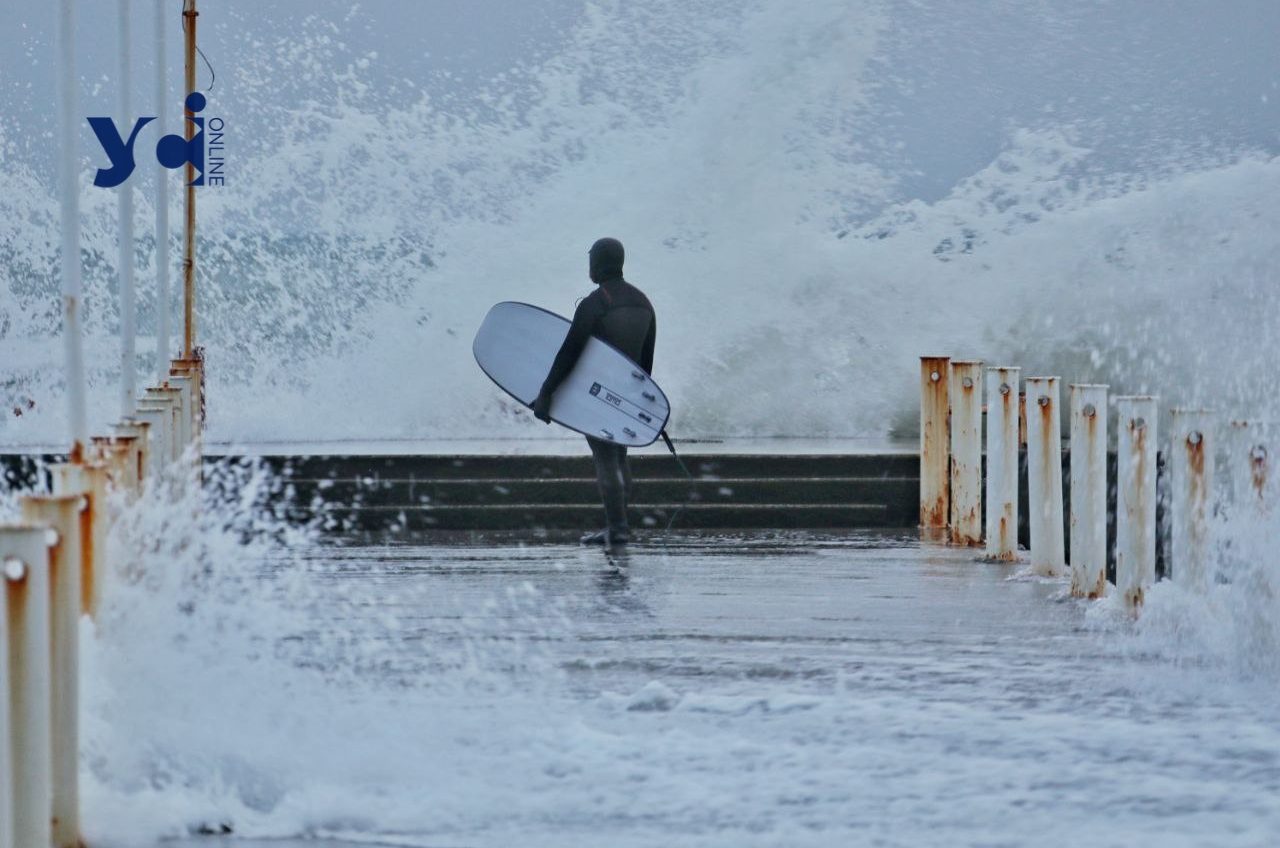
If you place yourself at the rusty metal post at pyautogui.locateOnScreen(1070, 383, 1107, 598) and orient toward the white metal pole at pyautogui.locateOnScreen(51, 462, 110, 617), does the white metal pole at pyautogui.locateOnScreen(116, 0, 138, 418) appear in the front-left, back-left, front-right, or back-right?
front-right

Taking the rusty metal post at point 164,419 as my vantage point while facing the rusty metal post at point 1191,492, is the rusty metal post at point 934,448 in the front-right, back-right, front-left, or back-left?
front-left

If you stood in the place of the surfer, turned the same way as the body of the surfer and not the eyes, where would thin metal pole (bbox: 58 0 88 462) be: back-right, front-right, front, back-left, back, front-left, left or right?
left

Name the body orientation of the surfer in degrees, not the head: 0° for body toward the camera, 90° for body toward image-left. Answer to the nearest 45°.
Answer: approximately 135°

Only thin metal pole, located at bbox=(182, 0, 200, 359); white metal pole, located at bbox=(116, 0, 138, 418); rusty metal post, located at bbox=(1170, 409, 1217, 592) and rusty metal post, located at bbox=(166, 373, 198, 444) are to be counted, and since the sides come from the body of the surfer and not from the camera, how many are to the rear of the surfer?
1

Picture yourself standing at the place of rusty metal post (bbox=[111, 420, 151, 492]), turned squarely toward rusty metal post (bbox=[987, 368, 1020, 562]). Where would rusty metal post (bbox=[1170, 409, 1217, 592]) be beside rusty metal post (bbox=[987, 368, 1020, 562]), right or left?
right

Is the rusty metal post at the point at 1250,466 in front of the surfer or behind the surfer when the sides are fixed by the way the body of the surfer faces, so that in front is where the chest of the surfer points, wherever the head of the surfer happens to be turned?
behind

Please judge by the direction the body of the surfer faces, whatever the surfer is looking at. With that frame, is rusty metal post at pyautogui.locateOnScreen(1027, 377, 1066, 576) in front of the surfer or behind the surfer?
behind

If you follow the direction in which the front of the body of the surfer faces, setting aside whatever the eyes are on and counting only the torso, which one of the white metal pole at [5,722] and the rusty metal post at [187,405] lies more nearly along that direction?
the rusty metal post

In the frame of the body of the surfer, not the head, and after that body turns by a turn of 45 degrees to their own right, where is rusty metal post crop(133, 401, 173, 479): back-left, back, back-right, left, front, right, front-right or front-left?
back-left

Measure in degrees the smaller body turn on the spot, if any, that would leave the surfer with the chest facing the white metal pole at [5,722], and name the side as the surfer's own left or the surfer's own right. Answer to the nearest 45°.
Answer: approximately 135° to the surfer's own left

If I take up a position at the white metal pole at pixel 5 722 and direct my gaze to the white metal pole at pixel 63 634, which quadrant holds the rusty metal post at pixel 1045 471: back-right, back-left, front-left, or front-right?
front-right

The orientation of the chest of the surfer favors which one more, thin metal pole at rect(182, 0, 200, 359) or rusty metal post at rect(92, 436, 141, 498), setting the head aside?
the thin metal pole

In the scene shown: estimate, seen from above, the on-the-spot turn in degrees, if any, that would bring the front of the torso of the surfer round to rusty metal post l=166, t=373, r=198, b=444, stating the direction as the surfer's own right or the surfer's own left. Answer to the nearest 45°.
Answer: approximately 45° to the surfer's own left

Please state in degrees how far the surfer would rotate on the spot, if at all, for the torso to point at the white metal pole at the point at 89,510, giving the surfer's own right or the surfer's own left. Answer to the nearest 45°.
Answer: approximately 135° to the surfer's own left
